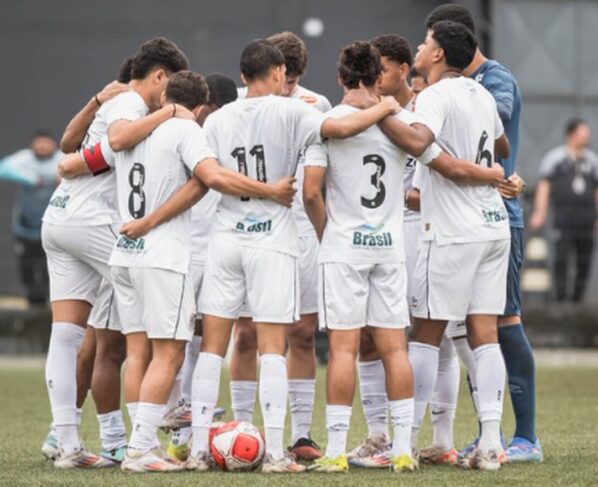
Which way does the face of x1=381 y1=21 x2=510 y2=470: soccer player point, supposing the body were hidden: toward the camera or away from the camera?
away from the camera

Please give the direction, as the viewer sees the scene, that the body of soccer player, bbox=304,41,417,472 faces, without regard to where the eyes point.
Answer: away from the camera

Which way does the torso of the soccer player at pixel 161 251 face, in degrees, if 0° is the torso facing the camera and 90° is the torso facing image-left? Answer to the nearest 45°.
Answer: approximately 225°

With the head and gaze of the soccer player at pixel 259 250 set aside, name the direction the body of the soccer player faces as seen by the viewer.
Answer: away from the camera

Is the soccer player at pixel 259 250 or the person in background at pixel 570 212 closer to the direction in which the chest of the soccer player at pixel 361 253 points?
the person in background

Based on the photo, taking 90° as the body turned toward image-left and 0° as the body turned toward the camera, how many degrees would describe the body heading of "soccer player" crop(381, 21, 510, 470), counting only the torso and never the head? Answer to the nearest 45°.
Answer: approximately 135°

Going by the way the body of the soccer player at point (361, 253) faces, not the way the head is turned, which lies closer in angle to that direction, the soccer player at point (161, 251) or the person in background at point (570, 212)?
the person in background

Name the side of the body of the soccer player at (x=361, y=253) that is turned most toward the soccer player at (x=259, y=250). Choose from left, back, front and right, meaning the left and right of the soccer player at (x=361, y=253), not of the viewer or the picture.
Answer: left

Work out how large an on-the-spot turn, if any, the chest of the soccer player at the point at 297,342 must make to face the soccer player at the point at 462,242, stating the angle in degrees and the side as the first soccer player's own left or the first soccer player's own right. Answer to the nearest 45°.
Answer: approximately 45° to the first soccer player's own left
